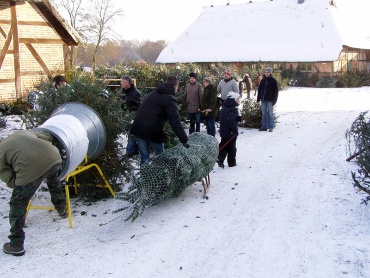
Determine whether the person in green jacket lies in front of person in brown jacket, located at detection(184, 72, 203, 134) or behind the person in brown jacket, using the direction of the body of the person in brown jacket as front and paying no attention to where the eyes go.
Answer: in front

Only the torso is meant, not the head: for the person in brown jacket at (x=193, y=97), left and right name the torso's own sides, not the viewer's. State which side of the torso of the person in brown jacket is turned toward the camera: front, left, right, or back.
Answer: front

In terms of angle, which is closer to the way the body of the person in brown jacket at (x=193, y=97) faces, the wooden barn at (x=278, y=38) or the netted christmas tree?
the netted christmas tree

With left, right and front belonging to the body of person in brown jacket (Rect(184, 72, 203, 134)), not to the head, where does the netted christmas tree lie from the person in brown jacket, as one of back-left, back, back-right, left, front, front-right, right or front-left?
front

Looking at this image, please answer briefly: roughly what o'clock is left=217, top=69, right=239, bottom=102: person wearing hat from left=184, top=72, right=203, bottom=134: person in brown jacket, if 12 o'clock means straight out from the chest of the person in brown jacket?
The person wearing hat is roughly at 8 o'clock from the person in brown jacket.

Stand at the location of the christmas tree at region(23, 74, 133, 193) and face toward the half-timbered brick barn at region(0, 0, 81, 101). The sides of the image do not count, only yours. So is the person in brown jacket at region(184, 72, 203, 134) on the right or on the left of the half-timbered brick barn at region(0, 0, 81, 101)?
right

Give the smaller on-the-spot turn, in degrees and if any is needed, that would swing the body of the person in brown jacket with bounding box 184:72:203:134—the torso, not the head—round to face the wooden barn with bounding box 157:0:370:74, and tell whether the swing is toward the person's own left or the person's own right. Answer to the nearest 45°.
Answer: approximately 180°

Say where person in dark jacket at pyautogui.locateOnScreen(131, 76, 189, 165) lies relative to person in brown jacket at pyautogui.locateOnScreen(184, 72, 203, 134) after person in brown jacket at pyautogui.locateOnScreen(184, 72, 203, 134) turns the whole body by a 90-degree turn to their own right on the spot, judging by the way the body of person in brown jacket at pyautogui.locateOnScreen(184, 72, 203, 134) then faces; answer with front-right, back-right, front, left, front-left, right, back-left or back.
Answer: left

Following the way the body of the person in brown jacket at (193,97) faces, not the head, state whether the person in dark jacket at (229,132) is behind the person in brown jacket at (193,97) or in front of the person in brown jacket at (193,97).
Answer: in front
